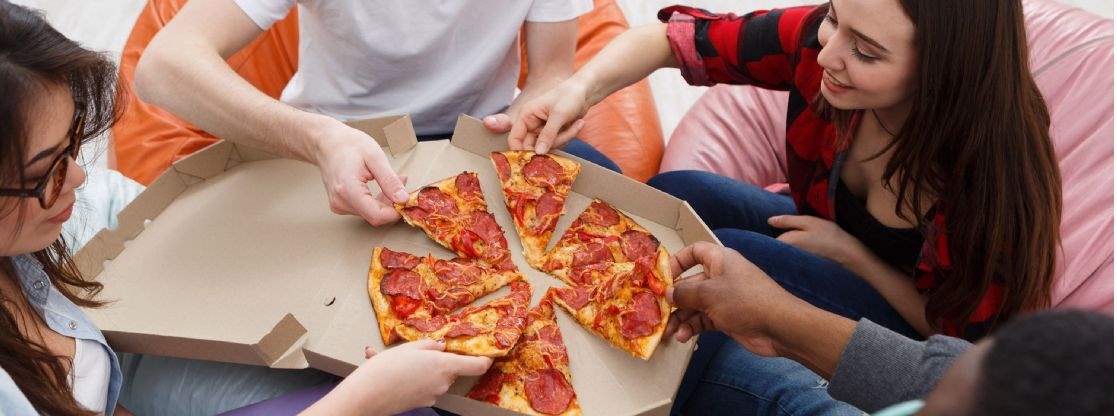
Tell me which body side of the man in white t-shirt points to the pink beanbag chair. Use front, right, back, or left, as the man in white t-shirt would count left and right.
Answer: left

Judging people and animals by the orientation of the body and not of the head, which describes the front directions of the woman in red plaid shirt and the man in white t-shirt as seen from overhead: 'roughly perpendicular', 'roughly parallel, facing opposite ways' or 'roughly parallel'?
roughly perpendicular

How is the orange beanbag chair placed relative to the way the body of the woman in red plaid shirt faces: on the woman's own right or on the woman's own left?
on the woman's own right

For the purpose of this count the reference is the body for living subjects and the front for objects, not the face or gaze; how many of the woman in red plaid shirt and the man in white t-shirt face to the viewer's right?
0

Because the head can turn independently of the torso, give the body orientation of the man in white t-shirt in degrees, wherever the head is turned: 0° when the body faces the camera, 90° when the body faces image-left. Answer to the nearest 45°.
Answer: approximately 0°

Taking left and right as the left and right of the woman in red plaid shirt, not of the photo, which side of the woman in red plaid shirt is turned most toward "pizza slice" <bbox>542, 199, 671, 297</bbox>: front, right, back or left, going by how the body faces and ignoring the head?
front

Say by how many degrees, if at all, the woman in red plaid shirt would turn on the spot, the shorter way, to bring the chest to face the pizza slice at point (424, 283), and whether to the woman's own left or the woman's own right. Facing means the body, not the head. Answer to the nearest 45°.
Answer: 0° — they already face it

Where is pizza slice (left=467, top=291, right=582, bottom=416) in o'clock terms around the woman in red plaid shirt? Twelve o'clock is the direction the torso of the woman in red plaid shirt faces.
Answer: The pizza slice is roughly at 12 o'clock from the woman in red plaid shirt.

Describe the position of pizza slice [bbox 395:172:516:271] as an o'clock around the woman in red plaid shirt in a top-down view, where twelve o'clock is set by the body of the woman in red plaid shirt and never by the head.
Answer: The pizza slice is roughly at 1 o'clock from the woman in red plaid shirt.

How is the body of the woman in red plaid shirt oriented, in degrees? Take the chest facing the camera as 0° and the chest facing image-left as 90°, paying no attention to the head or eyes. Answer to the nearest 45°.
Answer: approximately 45°
